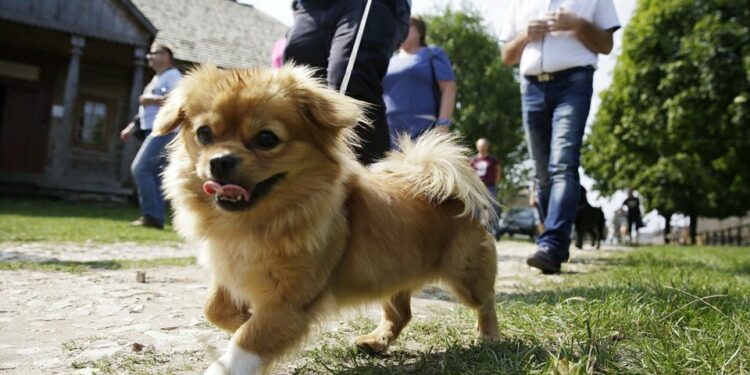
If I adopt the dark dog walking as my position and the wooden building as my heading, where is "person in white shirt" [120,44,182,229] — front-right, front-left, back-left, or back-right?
front-left

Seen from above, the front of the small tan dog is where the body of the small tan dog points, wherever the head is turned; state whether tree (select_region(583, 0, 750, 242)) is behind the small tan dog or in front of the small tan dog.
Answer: behind

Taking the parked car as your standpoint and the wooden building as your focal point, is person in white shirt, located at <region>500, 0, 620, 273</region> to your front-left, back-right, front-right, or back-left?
front-left

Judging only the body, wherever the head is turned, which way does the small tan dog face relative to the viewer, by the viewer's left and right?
facing the viewer and to the left of the viewer

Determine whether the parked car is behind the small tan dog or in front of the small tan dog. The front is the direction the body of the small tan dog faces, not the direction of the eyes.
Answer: behind

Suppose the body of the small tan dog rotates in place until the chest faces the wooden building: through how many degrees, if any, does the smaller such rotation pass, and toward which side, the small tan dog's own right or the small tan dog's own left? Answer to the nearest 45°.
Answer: approximately 90° to the small tan dog's own right

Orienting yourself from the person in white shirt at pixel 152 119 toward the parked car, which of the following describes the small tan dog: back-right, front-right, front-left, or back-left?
back-right

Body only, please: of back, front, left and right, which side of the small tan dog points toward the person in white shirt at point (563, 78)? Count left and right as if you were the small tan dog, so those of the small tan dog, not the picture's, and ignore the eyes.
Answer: back
